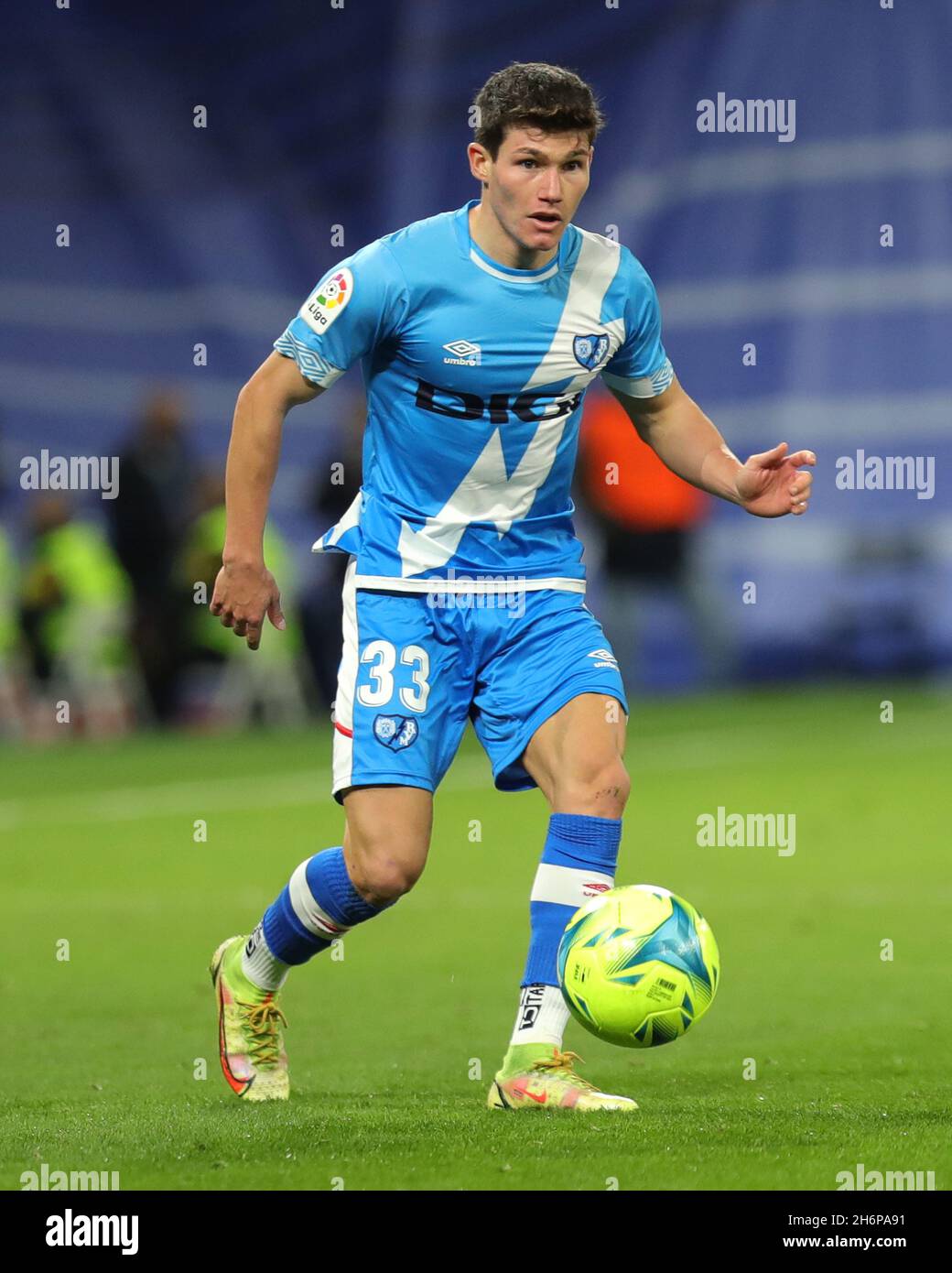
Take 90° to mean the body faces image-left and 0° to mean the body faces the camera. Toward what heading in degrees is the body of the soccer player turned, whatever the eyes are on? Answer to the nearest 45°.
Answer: approximately 315°

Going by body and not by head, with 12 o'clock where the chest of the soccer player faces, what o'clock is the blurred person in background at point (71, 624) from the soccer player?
The blurred person in background is roughly at 7 o'clock from the soccer player.

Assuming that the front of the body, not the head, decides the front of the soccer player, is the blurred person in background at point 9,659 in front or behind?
behind

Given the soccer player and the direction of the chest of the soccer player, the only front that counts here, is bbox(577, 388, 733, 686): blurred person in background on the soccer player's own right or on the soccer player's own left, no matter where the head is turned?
on the soccer player's own left

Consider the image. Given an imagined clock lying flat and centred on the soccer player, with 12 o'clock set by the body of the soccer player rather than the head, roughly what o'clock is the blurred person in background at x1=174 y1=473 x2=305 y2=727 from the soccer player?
The blurred person in background is roughly at 7 o'clock from the soccer player.

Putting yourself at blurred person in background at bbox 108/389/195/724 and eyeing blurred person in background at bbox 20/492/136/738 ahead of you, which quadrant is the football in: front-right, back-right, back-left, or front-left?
back-left
